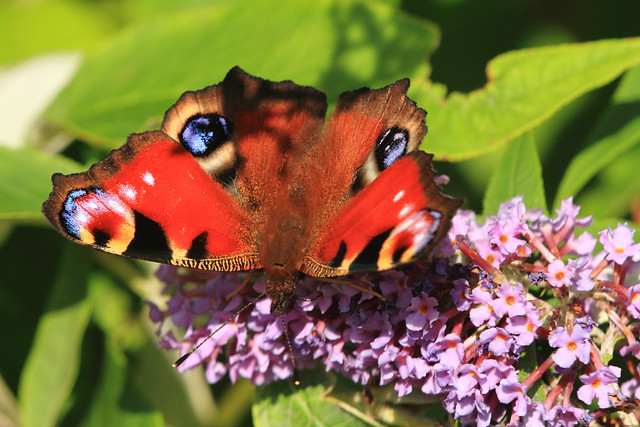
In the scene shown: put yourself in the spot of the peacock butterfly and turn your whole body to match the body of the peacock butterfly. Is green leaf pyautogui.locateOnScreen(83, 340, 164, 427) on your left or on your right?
on your right

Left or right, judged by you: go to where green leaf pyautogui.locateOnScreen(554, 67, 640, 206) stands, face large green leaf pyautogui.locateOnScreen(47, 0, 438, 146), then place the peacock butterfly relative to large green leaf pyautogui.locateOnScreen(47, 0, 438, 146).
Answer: left

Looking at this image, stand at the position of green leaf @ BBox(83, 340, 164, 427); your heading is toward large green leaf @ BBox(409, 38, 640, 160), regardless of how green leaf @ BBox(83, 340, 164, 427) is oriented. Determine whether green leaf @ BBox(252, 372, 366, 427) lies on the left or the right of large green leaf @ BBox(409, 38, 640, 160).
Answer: right

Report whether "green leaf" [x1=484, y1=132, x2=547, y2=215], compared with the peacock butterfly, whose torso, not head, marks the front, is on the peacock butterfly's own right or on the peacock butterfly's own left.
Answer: on the peacock butterfly's own left

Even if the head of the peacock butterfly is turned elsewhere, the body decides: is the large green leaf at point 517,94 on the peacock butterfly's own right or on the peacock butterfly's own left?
on the peacock butterfly's own left

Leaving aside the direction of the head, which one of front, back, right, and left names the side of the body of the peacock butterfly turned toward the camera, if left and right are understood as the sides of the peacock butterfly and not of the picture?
front

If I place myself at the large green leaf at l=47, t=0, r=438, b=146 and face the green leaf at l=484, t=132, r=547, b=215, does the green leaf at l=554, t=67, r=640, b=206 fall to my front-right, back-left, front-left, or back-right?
front-left

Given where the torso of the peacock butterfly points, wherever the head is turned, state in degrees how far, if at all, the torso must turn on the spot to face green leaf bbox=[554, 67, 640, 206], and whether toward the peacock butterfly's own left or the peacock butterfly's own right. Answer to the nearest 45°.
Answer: approximately 90° to the peacock butterfly's own left

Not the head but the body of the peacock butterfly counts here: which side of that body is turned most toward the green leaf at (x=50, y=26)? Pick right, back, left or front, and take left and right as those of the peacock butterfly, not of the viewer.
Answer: back

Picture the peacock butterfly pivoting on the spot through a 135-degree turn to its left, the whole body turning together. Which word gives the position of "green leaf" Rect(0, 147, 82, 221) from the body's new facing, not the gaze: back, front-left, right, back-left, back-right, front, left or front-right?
left
